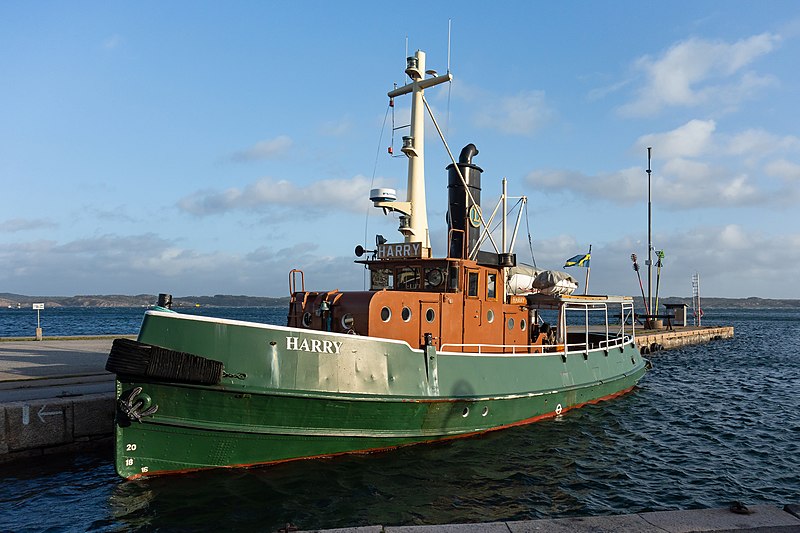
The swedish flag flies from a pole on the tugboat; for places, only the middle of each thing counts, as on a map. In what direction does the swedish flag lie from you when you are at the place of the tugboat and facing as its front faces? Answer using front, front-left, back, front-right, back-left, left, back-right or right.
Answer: back

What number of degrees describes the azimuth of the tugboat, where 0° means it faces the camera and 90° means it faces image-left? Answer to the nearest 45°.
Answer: approximately 45°
